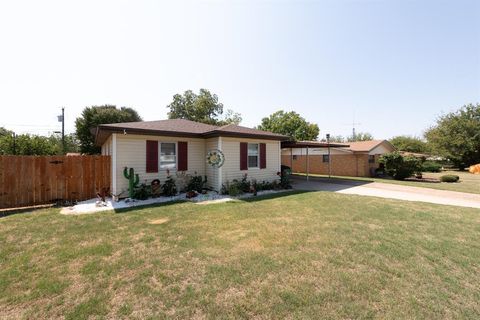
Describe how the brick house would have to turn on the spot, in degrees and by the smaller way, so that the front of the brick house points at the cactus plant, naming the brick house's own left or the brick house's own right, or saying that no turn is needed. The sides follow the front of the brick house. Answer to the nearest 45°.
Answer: approximately 90° to the brick house's own right

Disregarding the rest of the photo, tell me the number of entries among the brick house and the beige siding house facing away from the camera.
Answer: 0

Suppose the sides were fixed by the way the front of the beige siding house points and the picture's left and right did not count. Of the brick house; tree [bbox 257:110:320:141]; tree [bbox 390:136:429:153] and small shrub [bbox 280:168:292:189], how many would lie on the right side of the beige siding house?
0

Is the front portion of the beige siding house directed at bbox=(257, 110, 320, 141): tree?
no

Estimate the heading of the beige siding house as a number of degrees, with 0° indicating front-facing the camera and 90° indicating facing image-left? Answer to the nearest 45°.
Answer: approximately 315°

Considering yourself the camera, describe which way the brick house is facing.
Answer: facing the viewer and to the right of the viewer

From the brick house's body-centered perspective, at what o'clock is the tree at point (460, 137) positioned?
The tree is roughly at 9 o'clock from the brick house.

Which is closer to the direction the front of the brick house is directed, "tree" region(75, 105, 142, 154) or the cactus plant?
the cactus plant

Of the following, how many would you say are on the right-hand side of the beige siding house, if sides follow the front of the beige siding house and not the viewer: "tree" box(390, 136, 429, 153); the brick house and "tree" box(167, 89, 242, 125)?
0

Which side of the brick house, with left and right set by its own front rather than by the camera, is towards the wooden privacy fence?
right
